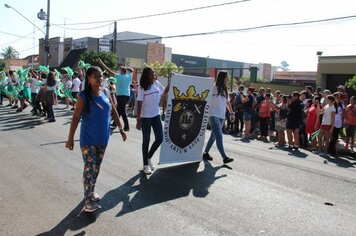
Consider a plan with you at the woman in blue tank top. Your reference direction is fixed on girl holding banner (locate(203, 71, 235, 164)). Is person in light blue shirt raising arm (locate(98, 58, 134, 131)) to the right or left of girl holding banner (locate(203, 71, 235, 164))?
left

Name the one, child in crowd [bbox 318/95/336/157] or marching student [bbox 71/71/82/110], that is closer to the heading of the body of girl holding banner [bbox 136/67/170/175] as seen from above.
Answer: the child in crowd

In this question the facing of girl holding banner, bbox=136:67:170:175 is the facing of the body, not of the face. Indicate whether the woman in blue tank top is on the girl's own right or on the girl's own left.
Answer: on the girl's own right

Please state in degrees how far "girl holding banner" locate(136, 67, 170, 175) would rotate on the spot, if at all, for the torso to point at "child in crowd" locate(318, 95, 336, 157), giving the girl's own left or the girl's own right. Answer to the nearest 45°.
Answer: approximately 90° to the girl's own left

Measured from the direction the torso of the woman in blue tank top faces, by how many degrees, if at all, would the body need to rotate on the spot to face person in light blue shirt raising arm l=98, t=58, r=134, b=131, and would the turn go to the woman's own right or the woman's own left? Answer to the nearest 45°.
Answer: approximately 135° to the woman's own left

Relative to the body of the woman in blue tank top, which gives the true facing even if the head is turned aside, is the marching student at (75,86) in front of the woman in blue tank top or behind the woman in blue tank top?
behind

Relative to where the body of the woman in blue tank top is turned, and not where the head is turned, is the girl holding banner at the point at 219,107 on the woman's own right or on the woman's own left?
on the woman's own left

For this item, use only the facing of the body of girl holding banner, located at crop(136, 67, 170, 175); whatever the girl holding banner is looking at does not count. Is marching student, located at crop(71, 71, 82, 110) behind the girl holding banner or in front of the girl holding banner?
behind

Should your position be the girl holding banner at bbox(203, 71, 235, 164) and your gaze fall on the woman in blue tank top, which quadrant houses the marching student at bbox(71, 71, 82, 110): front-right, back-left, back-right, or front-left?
back-right

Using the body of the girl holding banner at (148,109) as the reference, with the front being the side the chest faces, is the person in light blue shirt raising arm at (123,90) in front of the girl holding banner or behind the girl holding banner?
behind

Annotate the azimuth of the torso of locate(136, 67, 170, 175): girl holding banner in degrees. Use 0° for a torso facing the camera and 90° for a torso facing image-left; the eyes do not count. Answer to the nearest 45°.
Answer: approximately 315°

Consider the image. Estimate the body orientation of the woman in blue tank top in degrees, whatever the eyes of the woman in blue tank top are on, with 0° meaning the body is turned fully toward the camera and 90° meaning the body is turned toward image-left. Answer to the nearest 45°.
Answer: approximately 315°
